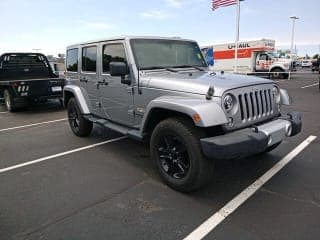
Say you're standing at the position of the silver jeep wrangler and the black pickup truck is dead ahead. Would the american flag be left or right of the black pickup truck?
right

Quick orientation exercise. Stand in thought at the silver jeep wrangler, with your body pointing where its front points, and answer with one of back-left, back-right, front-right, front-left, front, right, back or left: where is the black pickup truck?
back

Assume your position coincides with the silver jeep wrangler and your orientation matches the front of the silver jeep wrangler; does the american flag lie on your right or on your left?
on your left
